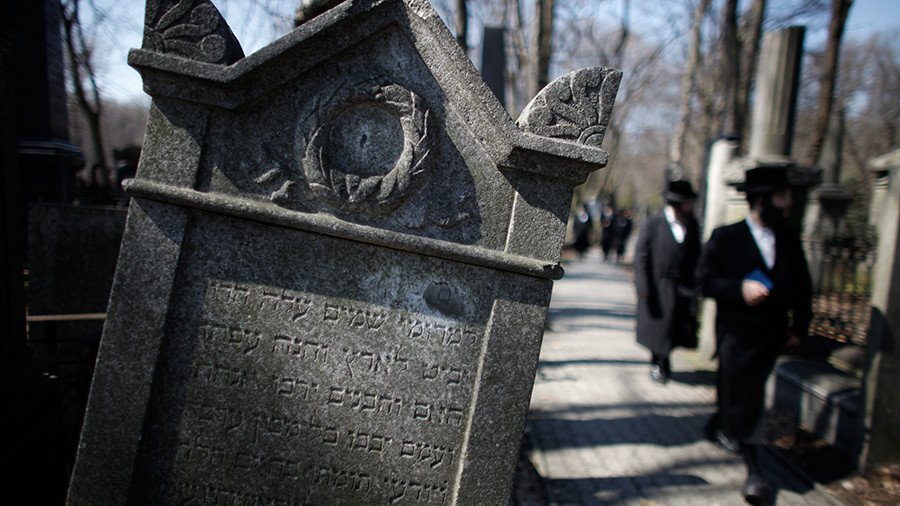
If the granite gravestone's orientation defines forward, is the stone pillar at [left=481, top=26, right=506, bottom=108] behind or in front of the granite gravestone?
behind

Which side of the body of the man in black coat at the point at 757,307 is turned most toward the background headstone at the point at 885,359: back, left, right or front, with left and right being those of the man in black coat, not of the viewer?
left

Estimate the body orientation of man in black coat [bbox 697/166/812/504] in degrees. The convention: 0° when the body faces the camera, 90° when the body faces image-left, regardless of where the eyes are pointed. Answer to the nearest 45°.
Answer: approximately 315°

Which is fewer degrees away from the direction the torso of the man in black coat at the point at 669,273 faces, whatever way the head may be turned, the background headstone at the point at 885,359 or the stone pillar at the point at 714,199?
the background headstone

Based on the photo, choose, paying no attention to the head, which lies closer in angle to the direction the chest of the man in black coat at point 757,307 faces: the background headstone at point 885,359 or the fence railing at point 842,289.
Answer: the background headstone

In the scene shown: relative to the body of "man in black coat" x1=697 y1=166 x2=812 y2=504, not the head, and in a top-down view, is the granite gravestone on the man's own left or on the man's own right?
on the man's own right

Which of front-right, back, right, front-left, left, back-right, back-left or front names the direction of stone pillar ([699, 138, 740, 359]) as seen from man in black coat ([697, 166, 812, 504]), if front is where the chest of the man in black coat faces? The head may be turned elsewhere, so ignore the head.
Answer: back-left

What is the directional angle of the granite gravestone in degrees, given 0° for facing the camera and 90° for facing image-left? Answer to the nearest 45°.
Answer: approximately 0°

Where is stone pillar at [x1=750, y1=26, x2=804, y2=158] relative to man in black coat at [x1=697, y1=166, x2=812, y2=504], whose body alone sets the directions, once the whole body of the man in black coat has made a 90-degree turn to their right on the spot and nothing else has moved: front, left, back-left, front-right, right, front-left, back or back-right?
back-right
